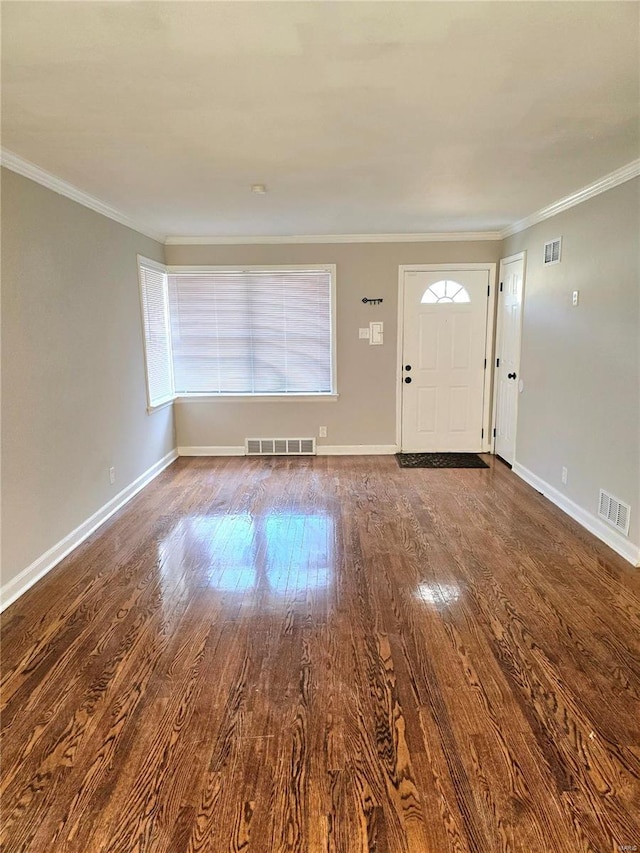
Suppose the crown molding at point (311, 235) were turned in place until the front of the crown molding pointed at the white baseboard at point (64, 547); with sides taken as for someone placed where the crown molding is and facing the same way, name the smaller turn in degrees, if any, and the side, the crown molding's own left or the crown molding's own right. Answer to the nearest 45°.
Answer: approximately 45° to the crown molding's own right

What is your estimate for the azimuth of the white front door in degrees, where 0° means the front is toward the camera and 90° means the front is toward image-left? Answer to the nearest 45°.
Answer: approximately 0°

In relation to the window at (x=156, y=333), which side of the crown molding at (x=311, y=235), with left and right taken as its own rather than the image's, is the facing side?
right

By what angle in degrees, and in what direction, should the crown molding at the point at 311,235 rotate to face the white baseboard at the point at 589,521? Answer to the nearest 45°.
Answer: approximately 45° to its left

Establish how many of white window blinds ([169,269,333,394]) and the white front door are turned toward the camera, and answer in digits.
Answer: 2

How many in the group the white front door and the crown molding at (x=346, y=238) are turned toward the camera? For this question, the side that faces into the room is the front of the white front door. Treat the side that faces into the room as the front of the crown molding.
2

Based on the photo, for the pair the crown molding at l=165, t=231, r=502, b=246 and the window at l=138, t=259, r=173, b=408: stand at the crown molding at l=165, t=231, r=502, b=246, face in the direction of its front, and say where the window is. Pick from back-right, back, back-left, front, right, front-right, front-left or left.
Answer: right

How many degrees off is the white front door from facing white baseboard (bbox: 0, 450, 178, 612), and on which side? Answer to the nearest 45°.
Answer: approximately 45° to its right
